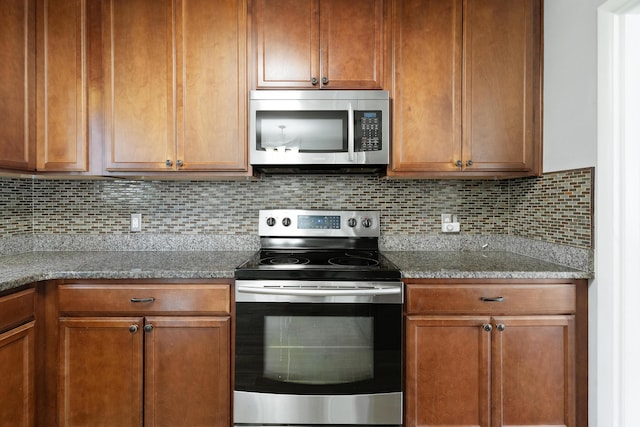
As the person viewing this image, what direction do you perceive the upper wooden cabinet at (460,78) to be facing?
facing the viewer

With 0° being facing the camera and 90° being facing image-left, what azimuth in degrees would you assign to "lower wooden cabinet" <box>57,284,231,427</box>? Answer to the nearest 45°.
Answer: approximately 0°

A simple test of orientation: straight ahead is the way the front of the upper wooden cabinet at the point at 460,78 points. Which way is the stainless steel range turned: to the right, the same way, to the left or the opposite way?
the same way

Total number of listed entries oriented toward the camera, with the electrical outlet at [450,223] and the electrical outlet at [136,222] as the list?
2

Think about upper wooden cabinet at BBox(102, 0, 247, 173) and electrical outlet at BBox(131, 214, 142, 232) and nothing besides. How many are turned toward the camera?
2

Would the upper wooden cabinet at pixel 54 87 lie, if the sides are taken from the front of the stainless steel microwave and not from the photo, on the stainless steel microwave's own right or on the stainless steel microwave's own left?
on the stainless steel microwave's own right

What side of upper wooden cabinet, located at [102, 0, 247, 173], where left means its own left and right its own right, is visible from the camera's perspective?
front

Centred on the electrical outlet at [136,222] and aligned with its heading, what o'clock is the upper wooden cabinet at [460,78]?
The upper wooden cabinet is roughly at 10 o'clock from the electrical outlet.

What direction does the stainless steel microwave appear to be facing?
toward the camera

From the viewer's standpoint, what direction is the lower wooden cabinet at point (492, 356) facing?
toward the camera

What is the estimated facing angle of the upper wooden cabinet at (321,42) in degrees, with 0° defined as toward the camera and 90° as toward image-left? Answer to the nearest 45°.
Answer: approximately 0°

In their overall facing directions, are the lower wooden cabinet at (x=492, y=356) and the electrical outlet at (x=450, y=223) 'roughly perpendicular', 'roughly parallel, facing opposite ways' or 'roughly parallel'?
roughly parallel
